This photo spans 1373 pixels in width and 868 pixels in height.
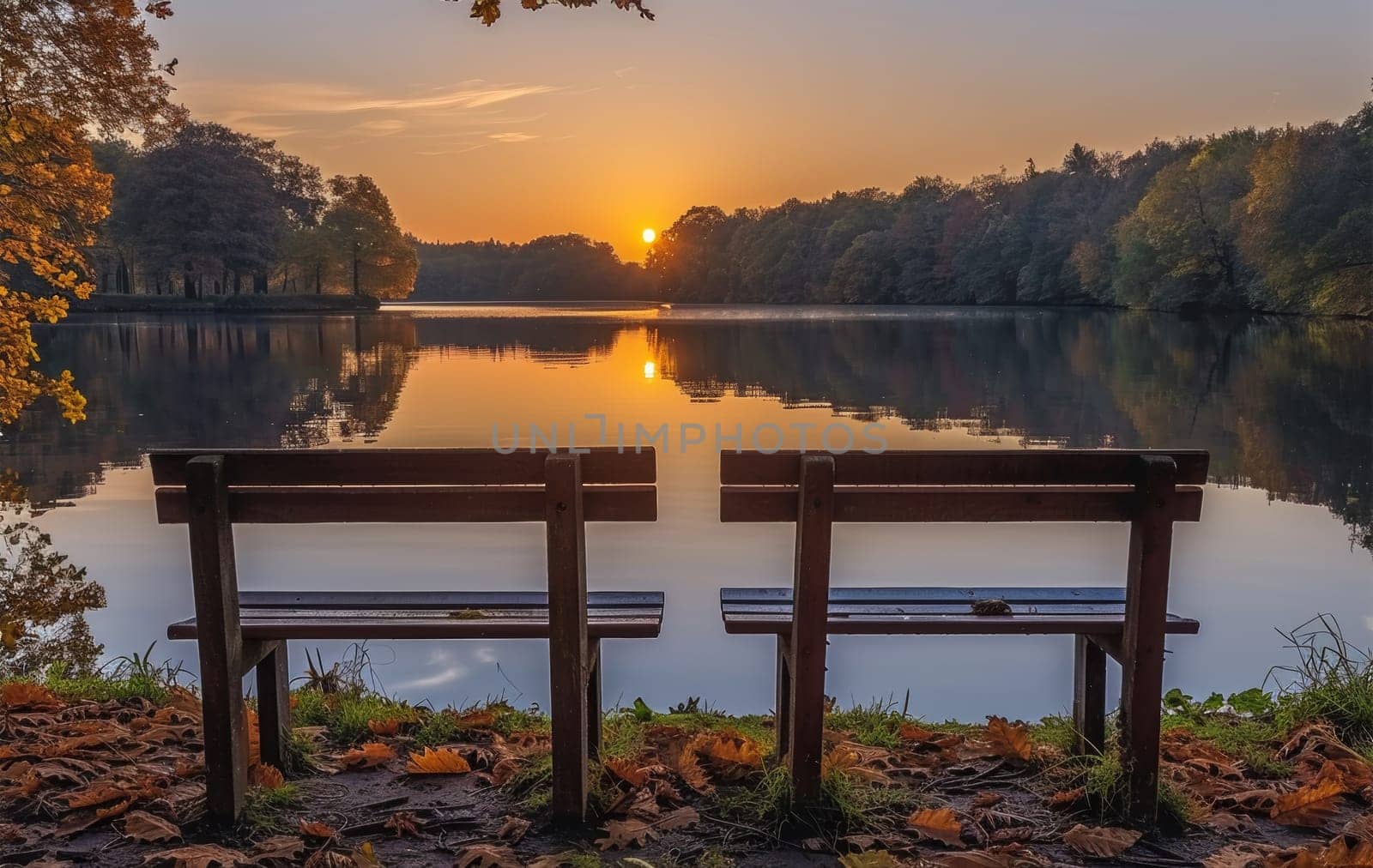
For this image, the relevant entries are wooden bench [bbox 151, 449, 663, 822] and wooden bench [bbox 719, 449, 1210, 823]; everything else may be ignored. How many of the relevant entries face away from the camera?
2

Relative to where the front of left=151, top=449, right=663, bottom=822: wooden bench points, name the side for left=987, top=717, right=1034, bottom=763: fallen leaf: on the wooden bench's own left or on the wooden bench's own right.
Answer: on the wooden bench's own right

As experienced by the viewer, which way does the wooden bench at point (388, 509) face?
facing away from the viewer

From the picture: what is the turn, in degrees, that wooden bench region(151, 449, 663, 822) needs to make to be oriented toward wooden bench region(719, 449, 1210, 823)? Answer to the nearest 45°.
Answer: approximately 90° to its right

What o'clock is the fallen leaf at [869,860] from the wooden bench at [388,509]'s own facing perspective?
The fallen leaf is roughly at 4 o'clock from the wooden bench.

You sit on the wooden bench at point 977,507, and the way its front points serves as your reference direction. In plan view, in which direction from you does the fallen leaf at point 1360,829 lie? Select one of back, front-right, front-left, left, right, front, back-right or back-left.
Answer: right

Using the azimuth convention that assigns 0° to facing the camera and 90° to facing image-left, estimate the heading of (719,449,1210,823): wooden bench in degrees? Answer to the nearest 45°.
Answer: approximately 180°

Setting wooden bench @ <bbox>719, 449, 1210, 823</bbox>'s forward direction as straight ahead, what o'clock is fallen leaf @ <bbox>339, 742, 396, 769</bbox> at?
The fallen leaf is roughly at 9 o'clock from the wooden bench.

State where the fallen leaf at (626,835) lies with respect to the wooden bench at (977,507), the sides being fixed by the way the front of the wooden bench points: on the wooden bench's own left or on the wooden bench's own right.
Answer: on the wooden bench's own left

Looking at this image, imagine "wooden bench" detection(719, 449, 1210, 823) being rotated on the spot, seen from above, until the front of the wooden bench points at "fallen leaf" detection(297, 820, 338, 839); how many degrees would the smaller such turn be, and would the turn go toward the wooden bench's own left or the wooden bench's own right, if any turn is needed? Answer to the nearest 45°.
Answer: approximately 90° to the wooden bench's own left

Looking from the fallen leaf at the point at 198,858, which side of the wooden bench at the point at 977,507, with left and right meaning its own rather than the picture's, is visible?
left

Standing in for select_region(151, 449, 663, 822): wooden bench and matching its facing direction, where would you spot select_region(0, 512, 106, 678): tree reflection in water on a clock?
The tree reflection in water is roughly at 11 o'clock from the wooden bench.

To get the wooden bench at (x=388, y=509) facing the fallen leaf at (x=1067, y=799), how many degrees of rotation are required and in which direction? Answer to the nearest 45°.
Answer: approximately 90° to its right

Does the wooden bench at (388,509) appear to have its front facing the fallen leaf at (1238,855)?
no

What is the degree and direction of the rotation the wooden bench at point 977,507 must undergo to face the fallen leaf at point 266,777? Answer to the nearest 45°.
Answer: approximately 90° to its left

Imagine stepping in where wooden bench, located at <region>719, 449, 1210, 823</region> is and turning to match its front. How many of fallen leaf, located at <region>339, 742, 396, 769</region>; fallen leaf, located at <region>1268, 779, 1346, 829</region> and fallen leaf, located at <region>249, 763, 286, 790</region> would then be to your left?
2

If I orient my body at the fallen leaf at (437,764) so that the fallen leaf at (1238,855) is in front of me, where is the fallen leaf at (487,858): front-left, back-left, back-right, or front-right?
front-right

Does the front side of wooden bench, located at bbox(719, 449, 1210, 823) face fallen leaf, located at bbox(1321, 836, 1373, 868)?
no
